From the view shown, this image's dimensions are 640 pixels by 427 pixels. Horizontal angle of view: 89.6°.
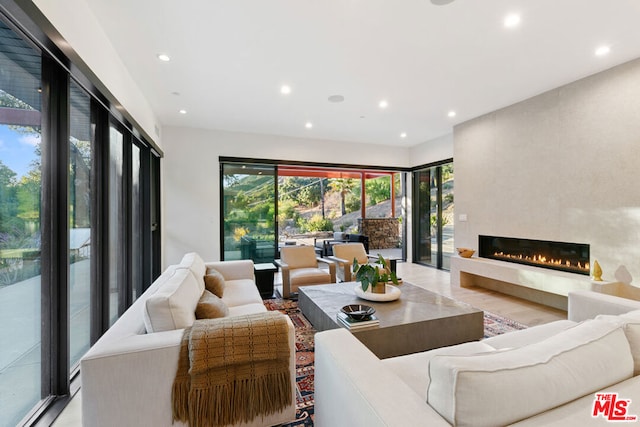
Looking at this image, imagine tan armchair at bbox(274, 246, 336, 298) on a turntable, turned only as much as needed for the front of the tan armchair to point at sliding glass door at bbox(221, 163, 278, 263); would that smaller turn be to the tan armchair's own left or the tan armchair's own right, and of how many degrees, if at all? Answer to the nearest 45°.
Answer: approximately 180°

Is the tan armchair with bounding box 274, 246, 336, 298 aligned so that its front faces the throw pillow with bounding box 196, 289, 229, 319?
no

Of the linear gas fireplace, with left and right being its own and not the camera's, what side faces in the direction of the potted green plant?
front

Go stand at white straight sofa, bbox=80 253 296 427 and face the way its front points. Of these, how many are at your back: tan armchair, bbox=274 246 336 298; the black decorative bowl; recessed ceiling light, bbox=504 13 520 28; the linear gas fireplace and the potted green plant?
0

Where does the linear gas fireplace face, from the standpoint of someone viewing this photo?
facing the viewer and to the left of the viewer

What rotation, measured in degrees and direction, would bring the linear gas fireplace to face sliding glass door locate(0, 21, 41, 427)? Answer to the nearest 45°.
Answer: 0° — it already faces it

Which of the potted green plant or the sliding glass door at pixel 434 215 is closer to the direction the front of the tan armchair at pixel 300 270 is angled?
the potted green plant

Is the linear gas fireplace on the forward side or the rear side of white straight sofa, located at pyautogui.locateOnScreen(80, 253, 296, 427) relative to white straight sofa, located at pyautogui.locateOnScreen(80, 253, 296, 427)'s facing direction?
on the forward side

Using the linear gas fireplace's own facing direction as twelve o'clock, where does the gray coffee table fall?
The gray coffee table is roughly at 11 o'clock from the linear gas fireplace.

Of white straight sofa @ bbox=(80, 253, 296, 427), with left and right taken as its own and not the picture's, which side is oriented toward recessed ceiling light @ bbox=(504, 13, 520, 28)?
front

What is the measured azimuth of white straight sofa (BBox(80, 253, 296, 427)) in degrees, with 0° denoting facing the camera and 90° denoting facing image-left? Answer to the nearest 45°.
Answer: approximately 270°

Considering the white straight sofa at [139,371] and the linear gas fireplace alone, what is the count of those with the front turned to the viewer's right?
1

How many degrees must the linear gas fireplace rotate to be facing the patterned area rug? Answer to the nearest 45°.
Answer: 0° — it already faces it

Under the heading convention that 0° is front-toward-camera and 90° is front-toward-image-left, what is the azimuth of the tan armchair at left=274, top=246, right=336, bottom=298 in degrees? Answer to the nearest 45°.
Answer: approximately 315°

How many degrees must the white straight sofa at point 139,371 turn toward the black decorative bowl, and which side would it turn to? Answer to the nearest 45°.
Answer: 0° — it already faces it

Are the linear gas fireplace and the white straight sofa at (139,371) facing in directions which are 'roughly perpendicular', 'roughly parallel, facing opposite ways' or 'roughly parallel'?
roughly parallel, facing opposite ways

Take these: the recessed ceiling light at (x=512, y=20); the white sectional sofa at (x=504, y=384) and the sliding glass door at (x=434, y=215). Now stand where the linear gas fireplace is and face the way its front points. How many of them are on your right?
1

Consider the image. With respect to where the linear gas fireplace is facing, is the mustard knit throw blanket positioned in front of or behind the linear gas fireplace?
in front

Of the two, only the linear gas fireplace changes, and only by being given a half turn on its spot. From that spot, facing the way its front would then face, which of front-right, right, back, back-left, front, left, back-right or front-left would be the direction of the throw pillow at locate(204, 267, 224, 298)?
back
